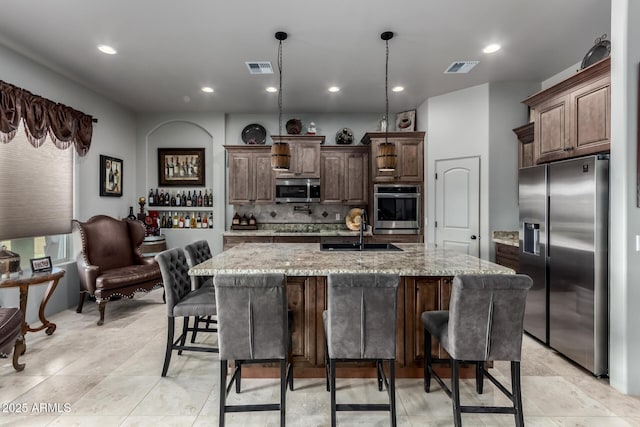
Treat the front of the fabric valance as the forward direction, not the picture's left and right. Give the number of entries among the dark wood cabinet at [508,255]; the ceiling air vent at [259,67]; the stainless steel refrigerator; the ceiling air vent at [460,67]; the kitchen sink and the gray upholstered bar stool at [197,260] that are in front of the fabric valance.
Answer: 6

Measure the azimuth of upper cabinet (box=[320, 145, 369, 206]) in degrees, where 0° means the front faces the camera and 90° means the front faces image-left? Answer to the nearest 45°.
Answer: approximately 0°

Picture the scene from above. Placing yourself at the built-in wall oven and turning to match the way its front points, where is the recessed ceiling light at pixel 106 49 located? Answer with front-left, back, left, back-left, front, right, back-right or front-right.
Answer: front-right

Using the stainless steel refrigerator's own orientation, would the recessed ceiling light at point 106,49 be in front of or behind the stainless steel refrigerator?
in front

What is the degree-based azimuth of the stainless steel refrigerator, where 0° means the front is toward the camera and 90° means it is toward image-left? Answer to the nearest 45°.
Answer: approximately 45°
